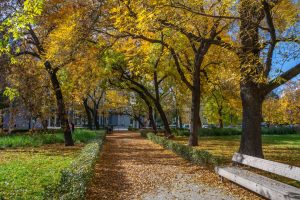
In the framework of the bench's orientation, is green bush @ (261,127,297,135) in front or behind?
behind

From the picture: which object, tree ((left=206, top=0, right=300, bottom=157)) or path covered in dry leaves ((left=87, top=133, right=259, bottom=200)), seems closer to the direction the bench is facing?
the path covered in dry leaves

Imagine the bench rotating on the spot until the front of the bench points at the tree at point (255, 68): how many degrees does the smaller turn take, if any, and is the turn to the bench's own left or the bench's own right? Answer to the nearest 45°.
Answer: approximately 135° to the bench's own right

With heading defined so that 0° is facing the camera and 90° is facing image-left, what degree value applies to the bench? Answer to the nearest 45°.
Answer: approximately 45°

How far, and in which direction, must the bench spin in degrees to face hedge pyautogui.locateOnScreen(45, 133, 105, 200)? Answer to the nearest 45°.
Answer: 0° — it already faces it
